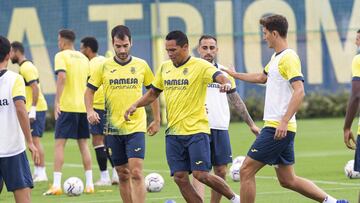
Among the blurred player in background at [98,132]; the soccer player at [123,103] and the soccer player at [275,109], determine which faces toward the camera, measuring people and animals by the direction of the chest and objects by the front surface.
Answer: the soccer player at [123,103]

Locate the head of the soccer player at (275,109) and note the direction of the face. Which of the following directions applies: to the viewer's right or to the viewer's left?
to the viewer's left

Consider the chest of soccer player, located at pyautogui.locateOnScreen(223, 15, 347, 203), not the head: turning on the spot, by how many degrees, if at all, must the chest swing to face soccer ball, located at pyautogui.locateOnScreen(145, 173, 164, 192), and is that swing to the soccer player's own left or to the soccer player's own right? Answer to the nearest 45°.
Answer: approximately 45° to the soccer player's own right

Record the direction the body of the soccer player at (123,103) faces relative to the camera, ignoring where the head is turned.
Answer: toward the camera

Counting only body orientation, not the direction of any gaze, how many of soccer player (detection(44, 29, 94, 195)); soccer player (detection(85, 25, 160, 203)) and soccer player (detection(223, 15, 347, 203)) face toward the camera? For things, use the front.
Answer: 1

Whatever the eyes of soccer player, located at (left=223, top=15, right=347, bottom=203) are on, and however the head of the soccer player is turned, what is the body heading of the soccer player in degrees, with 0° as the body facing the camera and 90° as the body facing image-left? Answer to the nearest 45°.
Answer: approximately 90°

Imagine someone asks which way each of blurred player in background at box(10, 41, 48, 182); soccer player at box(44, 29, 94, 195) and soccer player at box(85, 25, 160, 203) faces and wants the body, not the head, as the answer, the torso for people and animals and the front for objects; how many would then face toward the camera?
1

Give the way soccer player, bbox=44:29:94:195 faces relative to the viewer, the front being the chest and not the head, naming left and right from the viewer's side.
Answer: facing away from the viewer and to the left of the viewer
